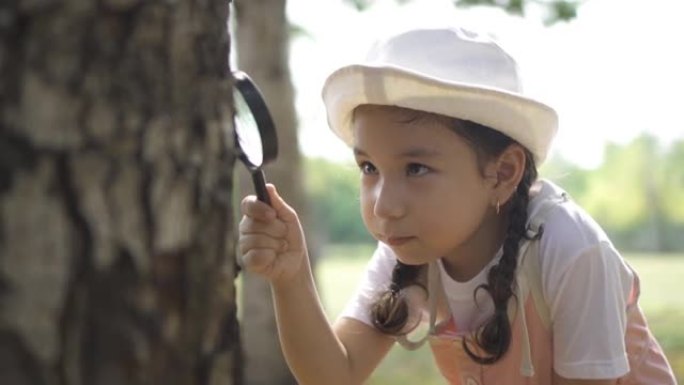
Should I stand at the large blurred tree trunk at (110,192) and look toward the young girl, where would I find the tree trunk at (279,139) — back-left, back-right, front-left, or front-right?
front-left

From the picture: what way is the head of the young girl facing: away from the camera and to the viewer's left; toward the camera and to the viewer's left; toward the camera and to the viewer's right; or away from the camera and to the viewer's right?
toward the camera and to the viewer's left

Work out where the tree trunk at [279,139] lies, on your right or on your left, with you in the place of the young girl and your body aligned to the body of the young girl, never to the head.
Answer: on your right

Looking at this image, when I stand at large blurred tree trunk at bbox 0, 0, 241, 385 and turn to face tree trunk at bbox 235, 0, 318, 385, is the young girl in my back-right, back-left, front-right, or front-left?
front-right

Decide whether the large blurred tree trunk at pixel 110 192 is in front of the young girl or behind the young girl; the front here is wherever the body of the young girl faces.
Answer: in front

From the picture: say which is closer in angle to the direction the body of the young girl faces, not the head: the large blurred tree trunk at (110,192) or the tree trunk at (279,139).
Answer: the large blurred tree trunk

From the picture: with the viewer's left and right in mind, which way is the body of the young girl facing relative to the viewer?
facing the viewer and to the left of the viewer
